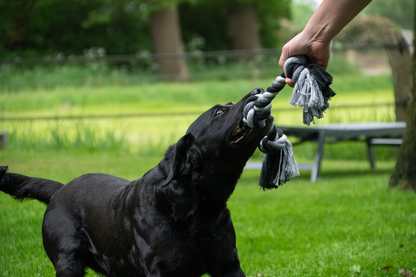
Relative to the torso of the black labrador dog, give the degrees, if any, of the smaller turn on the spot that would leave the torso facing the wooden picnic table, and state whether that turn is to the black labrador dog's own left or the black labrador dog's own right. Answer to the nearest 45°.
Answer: approximately 90° to the black labrador dog's own left

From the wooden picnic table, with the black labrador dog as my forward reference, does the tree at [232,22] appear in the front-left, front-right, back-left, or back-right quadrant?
back-right

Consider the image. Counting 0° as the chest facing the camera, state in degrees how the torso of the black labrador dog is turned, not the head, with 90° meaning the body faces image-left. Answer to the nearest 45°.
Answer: approximately 315°

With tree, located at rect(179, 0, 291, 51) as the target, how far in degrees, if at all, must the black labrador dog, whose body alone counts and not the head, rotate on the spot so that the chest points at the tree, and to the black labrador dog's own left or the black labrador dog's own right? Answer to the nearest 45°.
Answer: approximately 135° to the black labrador dog's own left
